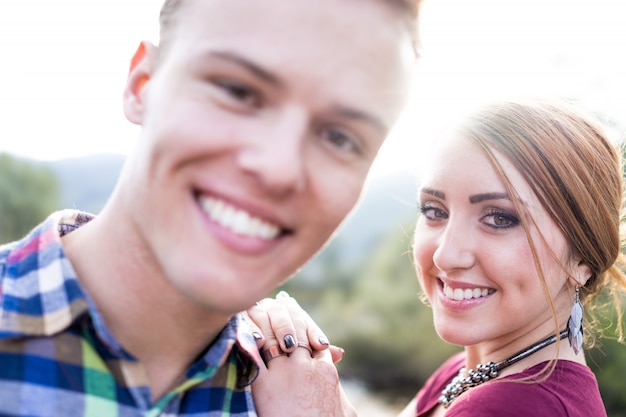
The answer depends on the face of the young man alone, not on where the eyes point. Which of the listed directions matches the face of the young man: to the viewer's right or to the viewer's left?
to the viewer's right

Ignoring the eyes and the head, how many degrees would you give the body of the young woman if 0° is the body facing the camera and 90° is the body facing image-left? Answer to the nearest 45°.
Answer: approximately 45°

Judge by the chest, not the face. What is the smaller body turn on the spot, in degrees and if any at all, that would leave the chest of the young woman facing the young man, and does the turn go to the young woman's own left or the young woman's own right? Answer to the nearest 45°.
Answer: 0° — they already face them

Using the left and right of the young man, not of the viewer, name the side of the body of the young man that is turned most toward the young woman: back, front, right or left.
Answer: left
